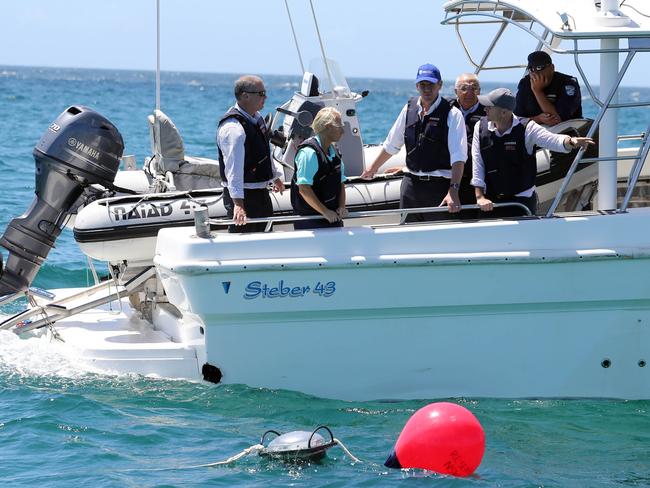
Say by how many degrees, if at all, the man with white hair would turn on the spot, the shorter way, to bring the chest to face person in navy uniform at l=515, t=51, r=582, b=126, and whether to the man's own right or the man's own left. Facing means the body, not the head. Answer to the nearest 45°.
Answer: approximately 90° to the man's own left

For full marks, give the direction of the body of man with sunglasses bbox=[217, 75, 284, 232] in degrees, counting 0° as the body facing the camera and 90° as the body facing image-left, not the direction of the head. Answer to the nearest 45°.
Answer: approximately 315°

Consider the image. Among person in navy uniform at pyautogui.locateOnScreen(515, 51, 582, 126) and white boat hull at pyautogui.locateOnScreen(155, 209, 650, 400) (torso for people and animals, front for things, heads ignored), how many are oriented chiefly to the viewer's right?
1

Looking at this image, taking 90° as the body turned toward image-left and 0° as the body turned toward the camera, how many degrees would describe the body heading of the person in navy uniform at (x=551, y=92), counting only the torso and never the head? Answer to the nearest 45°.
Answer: approximately 45°

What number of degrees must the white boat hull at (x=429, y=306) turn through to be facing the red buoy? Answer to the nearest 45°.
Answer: approximately 90° to its right

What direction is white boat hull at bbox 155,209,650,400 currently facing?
to the viewer's right

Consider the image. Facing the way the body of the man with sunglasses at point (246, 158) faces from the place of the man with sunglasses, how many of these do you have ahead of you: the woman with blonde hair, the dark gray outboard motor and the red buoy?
2

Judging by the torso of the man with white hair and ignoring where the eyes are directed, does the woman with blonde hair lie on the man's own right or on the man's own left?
on the man's own right
